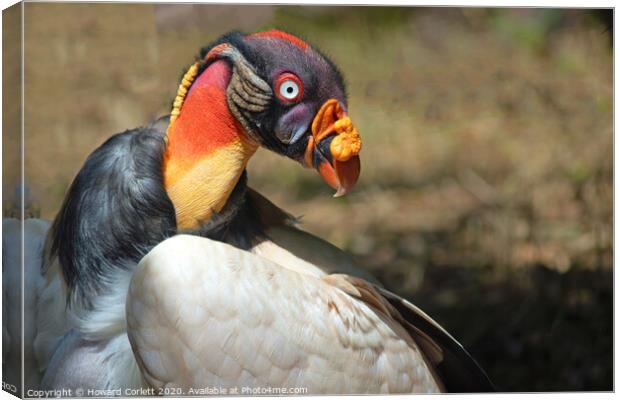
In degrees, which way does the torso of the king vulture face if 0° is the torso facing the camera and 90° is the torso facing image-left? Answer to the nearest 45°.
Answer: approximately 90°
